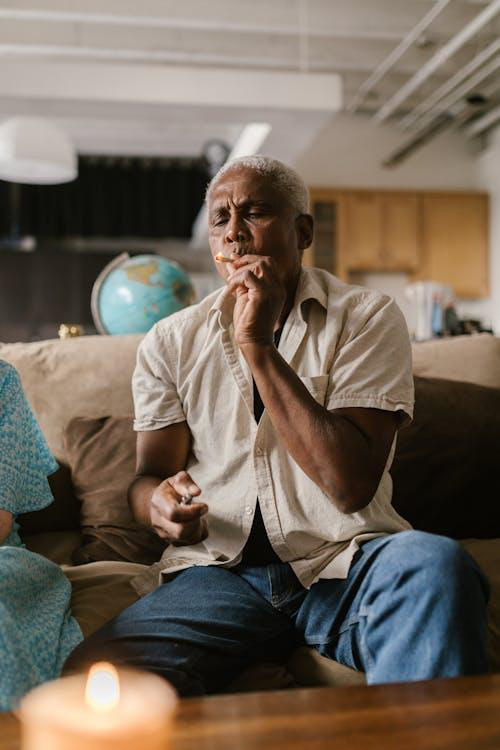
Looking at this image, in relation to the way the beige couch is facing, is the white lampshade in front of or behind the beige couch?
behind

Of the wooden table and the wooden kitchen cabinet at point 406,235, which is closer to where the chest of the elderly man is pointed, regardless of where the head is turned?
the wooden table

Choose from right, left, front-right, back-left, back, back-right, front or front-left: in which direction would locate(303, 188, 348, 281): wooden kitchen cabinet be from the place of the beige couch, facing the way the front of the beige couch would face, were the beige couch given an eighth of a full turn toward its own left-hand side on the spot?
back-left

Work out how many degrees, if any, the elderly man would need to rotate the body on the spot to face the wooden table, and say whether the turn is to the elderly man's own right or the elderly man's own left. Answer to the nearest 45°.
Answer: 0° — they already face it

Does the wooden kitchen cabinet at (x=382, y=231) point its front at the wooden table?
yes

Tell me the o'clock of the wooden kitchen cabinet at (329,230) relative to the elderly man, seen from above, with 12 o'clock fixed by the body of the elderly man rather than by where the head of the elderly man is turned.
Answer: The wooden kitchen cabinet is roughly at 6 o'clock from the elderly man.

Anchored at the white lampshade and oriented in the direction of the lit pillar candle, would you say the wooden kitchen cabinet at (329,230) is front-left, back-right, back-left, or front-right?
back-left

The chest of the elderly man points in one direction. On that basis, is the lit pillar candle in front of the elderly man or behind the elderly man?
in front

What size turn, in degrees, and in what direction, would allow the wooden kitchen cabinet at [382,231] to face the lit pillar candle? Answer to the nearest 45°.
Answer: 0° — it already faces it

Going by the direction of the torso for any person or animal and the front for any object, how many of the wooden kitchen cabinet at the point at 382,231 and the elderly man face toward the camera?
2
